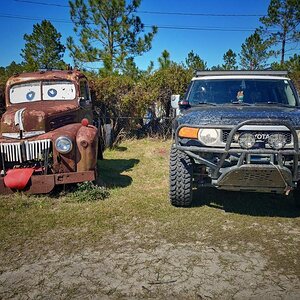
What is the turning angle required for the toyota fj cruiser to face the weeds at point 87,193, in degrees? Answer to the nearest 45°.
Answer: approximately 90° to its right

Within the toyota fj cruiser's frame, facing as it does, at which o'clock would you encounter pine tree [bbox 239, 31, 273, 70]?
The pine tree is roughly at 6 o'clock from the toyota fj cruiser.

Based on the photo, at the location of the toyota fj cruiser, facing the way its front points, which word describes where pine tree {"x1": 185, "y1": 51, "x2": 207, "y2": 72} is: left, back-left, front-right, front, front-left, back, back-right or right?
back

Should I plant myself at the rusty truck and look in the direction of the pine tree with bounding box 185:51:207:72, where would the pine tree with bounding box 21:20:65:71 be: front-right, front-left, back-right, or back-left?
front-left

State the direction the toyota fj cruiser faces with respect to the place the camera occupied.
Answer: facing the viewer

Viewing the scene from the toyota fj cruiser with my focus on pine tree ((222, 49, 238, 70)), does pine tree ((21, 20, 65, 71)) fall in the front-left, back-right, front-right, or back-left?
front-left

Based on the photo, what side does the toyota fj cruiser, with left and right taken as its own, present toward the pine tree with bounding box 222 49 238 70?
back

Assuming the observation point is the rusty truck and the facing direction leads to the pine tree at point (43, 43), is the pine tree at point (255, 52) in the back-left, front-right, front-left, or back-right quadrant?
front-right

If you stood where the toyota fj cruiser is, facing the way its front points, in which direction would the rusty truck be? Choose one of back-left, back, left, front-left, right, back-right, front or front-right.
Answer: right

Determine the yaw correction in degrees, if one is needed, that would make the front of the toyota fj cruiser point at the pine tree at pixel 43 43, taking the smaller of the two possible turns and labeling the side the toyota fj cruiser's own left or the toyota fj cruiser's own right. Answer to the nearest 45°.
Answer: approximately 135° to the toyota fj cruiser's own right
